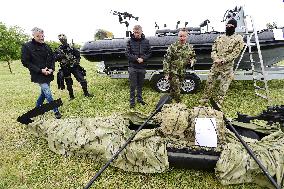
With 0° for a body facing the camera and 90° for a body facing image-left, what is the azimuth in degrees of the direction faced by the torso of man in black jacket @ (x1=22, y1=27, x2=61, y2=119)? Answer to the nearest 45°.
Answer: approximately 315°

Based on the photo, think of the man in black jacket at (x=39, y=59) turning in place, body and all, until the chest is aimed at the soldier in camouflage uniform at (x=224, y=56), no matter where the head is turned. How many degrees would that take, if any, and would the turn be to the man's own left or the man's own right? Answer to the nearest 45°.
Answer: approximately 45° to the man's own left

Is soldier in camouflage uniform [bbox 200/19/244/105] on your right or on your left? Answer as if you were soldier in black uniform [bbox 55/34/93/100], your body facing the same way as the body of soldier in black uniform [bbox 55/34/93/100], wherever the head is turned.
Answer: on your left

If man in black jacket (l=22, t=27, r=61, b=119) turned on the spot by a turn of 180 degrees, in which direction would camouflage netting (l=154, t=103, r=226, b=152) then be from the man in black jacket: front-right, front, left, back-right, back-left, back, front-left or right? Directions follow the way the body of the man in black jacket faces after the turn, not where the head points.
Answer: back

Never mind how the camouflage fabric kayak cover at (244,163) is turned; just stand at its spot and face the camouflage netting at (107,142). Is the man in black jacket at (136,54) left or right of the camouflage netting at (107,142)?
right

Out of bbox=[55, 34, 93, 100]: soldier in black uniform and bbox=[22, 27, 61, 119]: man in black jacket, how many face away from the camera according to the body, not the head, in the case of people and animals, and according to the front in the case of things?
0

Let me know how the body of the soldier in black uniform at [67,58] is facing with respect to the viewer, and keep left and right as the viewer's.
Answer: facing the viewer

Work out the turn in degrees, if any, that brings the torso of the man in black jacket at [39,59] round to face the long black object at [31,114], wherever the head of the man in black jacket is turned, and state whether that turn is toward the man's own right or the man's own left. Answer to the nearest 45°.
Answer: approximately 45° to the man's own right

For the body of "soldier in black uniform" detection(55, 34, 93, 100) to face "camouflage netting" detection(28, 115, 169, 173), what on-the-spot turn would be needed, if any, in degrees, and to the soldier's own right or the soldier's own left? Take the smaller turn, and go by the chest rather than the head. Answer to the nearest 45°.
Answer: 0° — they already face it

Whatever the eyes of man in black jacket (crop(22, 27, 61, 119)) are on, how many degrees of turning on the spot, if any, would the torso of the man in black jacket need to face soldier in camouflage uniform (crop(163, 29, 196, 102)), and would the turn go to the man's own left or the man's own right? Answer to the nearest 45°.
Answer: approximately 45° to the man's own left

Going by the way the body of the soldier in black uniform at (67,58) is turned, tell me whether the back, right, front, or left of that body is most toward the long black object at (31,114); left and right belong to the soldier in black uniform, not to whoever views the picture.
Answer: front
